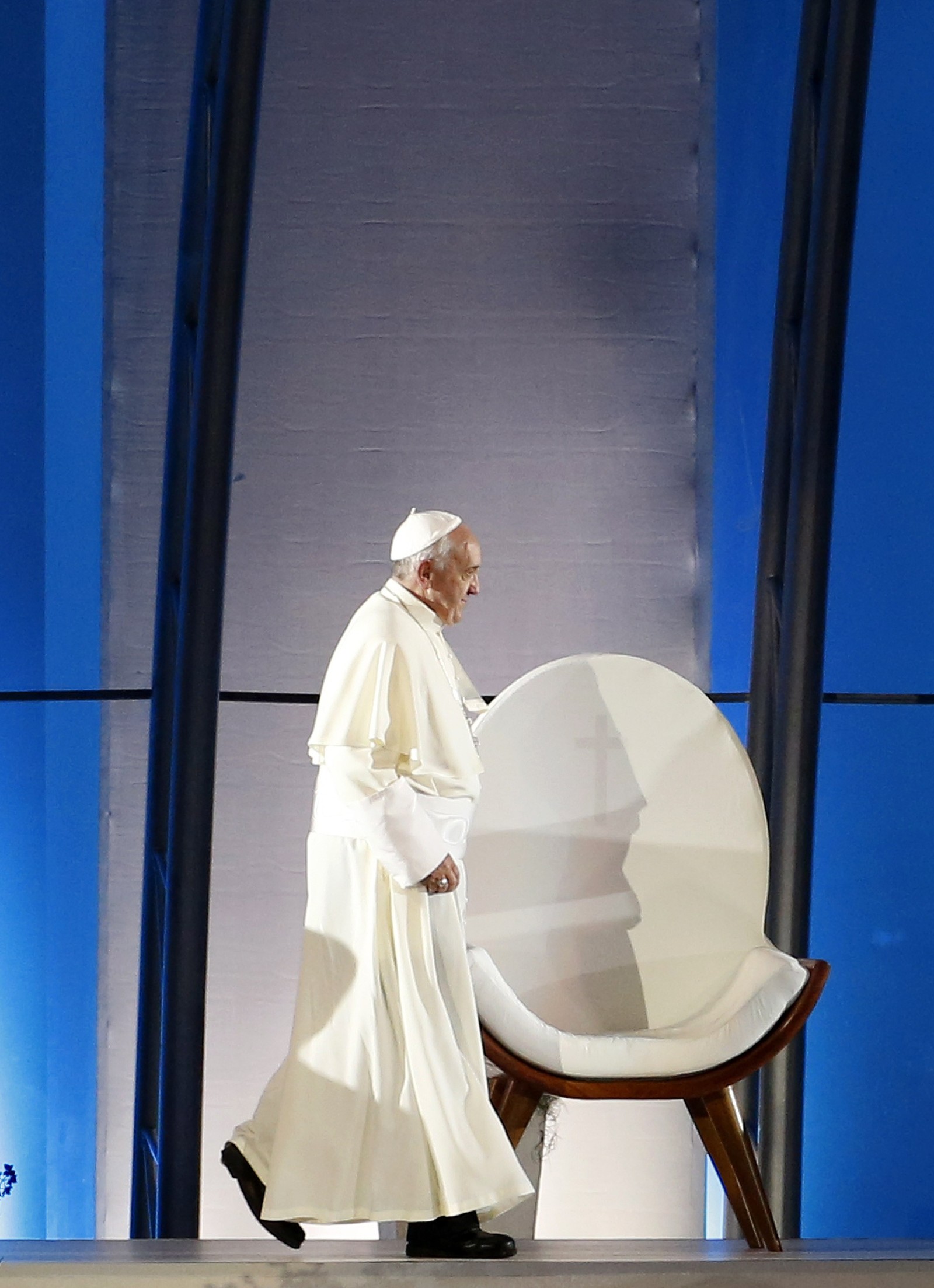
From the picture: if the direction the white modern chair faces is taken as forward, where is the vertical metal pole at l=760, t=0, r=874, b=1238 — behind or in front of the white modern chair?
behind

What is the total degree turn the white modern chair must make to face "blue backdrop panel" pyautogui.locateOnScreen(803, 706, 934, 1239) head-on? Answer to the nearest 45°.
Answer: approximately 135° to its left

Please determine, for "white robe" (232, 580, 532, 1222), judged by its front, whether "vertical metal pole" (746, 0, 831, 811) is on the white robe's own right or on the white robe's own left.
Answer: on the white robe's own left

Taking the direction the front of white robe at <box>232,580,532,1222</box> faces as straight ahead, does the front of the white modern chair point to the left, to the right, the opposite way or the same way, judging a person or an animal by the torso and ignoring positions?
to the right

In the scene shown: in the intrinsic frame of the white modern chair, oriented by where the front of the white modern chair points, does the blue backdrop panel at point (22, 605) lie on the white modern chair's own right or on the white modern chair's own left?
on the white modern chair's own right

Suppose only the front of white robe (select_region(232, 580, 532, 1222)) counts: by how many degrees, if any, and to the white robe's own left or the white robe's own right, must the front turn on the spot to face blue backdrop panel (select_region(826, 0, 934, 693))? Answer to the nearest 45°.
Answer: approximately 45° to the white robe's own left

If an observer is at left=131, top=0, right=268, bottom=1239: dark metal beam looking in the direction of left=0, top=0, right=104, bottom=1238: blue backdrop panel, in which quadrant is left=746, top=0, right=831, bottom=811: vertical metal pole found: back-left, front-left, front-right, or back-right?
back-right

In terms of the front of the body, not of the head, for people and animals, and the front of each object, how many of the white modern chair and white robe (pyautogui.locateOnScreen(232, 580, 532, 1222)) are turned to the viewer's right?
1

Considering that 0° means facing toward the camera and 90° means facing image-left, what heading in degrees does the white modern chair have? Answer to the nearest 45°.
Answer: approximately 0°

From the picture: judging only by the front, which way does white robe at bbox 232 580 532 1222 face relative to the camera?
to the viewer's right

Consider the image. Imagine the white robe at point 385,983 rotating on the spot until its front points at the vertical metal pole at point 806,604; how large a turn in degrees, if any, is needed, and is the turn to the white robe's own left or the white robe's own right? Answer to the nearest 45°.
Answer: approximately 45° to the white robe's own left
